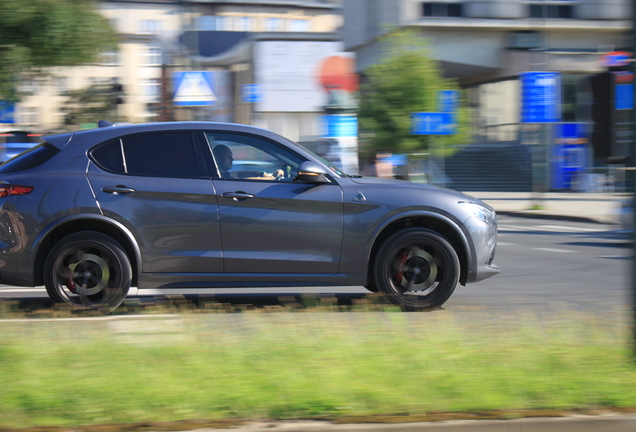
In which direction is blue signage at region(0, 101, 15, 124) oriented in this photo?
toward the camera

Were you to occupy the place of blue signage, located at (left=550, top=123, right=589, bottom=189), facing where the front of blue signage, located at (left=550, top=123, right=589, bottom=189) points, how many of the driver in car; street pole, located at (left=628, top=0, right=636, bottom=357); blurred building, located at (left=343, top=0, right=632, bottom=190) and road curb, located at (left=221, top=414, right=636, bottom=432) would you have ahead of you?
3

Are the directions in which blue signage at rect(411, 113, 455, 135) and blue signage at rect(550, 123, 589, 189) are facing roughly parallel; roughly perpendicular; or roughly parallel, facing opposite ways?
roughly parallel

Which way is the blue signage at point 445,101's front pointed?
toward the camera

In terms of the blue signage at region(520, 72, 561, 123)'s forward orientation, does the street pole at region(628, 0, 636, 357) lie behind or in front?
in front

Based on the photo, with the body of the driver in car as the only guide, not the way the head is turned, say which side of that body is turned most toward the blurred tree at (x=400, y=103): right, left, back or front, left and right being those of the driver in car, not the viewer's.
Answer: left

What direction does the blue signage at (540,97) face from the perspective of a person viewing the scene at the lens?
facing the viewer

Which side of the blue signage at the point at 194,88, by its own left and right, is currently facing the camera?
front

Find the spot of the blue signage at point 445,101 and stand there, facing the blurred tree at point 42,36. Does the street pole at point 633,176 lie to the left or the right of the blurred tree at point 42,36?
left

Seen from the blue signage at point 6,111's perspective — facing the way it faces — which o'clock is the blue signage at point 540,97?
the blue signage at point 540,97 is roughly at 9 o'clock from the blue signage at point 6,111.

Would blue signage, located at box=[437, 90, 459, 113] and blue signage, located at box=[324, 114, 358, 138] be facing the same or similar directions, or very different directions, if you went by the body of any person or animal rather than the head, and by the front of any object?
same or similar directions

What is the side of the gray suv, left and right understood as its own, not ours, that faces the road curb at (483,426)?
right

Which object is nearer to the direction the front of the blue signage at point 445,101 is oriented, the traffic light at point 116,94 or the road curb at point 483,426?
the road curb

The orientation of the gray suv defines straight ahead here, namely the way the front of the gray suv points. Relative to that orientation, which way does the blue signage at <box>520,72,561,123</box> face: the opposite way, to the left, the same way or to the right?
to the right

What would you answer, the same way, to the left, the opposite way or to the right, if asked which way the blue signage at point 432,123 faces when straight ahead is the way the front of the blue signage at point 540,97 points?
the same way

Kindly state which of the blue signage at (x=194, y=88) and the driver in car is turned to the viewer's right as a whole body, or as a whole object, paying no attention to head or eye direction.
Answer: the driver in car

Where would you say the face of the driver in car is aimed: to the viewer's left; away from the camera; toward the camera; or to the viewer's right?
to the viewer's right
